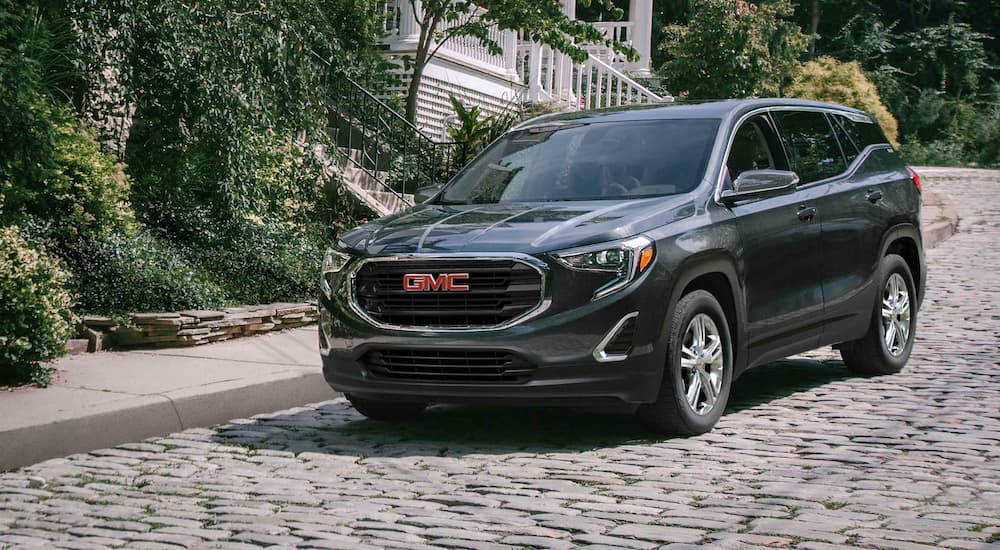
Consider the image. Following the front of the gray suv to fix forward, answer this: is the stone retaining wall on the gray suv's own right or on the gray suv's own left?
on the gray suv's own right

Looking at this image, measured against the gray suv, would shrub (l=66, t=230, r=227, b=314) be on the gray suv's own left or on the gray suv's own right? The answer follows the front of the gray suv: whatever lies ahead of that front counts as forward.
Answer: on the gray suv's own right

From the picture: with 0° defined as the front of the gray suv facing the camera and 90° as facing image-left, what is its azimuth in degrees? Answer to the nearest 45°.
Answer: approximately 45°

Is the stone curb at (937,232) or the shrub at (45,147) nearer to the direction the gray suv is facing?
the shrub

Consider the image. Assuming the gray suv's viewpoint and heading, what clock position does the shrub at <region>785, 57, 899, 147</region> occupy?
The shrub is roughly at 5 o'clock from the gray suv.

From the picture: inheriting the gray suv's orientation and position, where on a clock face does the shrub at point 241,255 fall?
The shrub is roughly at 3 o'clock from the gray suv.

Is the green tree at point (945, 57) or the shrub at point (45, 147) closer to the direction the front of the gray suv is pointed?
the shrub

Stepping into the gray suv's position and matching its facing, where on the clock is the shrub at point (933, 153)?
The shrub is roughly at 5 o'clock from the gray suv.

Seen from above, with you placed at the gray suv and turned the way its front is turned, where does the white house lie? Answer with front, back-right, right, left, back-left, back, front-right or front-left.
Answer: back-right

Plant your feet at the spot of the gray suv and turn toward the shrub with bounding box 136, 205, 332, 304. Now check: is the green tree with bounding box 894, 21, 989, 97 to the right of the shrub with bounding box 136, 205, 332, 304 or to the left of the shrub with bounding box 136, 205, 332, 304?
right

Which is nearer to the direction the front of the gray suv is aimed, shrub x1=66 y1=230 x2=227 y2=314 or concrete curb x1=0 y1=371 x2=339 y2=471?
the concrete curb
